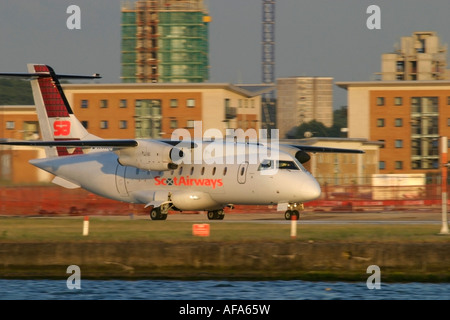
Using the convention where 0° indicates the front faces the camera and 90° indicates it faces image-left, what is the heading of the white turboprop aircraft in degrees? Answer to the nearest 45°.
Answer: approximately 315°
